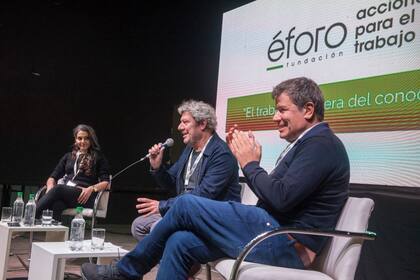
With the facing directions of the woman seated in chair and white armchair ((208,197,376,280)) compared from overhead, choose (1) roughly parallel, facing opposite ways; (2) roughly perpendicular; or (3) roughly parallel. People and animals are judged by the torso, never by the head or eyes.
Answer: roughly perpendicular

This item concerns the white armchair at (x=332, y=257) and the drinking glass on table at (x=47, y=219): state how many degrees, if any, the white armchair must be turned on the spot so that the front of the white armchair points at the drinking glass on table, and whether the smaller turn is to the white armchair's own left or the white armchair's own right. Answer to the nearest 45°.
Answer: approximately 45° to the white armchair's own right

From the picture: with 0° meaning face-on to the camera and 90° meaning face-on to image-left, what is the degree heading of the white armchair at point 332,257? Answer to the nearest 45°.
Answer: approximately 90°

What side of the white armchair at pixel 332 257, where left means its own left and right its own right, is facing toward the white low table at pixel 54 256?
front

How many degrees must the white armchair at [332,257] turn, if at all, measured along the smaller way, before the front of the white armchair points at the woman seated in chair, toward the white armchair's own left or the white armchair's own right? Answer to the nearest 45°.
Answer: approximately 45° to the white armchair's own right
